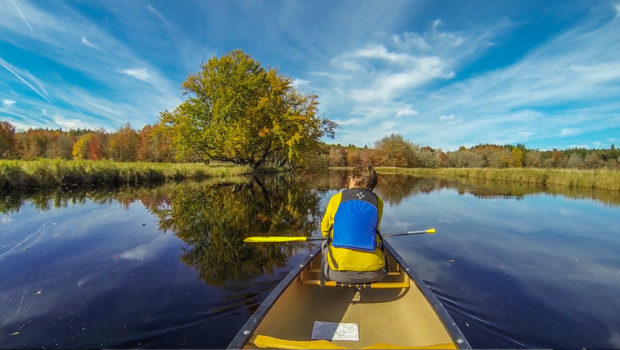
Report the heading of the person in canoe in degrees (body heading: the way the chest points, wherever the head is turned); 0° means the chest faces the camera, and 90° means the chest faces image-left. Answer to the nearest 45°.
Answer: approximately 180°

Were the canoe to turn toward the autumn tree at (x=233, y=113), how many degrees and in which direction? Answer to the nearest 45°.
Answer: approximately 45° to its left

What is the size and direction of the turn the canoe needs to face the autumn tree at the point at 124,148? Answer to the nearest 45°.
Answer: approximately 45° to its left

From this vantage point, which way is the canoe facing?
away from the camera

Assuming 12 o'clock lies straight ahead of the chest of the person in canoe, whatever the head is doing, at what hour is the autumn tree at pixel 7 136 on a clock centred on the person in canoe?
The autumn tree is roughly at 10 o'clock from the person in canoe.

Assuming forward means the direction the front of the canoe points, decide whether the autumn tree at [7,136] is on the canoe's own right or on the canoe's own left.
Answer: on the canoe's own left

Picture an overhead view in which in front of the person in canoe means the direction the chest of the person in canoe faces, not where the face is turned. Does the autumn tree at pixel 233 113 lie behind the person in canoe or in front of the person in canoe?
in front
